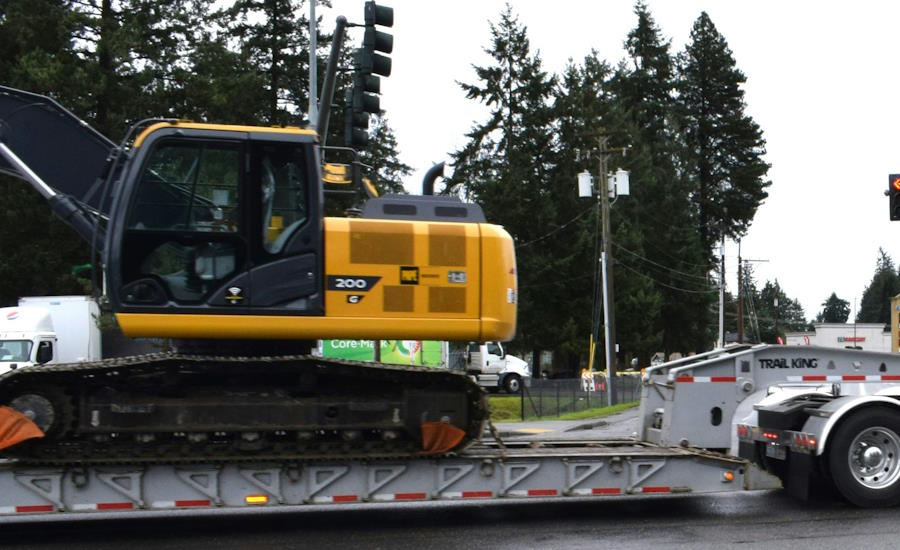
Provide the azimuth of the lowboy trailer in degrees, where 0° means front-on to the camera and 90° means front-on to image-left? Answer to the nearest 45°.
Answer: approximately 270°

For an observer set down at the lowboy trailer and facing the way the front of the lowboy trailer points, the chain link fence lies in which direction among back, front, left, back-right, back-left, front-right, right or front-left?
left

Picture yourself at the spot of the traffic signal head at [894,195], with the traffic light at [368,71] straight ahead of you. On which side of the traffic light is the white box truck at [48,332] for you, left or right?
right

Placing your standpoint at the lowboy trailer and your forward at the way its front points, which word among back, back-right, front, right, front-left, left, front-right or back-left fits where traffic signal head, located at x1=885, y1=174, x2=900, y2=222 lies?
front-left

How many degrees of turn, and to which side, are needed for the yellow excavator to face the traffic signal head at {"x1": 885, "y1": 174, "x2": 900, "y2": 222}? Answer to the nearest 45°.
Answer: approximately 135° to its right

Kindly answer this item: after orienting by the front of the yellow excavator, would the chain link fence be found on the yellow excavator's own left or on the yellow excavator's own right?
on the yellow excavator's own right

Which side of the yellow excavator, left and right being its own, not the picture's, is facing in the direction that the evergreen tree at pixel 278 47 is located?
right

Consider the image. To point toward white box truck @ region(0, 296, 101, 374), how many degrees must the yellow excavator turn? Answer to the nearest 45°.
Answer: approximately 90° to its right

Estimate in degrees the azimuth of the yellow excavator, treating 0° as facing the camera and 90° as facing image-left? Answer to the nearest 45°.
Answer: approximately 90°
